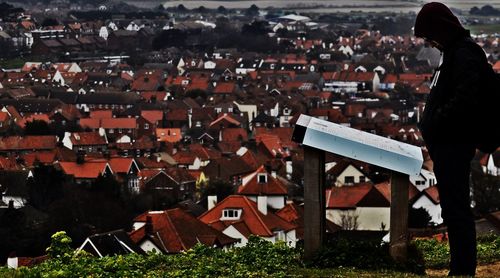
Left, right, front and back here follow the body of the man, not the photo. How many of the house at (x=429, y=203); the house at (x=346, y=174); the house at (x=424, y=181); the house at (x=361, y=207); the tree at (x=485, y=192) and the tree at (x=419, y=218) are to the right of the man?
6

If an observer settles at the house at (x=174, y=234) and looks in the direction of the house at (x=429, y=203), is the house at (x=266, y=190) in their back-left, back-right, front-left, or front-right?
front-left

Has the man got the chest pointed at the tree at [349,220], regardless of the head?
no

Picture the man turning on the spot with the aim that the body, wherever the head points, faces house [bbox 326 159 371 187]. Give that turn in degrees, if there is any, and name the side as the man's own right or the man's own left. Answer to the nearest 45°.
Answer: approximately 90° to the man's own right

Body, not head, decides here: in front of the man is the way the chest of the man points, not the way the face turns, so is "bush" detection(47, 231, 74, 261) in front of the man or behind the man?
in front

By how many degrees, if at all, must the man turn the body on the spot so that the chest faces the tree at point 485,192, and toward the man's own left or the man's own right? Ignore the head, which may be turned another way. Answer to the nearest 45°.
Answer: approximately 90° to the man's own right

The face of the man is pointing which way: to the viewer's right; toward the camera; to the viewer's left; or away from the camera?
to the viewer's left

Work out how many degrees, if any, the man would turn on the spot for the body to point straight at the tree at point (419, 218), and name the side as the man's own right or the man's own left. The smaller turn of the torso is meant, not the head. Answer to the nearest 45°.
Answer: approximately 90° to the man's own right

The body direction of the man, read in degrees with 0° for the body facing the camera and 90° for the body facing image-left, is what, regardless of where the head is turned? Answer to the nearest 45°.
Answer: approximately 90°

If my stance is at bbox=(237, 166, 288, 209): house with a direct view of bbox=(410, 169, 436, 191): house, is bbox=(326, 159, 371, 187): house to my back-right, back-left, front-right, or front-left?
front-left

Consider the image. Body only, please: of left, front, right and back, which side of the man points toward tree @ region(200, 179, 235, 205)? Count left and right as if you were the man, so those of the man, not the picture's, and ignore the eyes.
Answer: right

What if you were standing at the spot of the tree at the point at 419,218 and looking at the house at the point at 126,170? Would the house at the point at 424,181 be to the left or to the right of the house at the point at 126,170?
right

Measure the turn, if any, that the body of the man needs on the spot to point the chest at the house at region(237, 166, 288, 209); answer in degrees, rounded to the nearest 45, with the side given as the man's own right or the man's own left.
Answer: approximately 90° to the man's own right

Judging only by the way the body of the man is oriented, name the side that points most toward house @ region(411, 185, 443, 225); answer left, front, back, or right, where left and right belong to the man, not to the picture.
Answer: right

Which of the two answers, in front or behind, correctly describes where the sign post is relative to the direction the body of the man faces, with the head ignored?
in front

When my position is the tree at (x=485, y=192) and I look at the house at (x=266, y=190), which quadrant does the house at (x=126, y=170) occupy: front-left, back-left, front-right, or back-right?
front-right

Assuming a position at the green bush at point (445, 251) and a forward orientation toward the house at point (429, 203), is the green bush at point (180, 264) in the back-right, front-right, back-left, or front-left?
back-left
